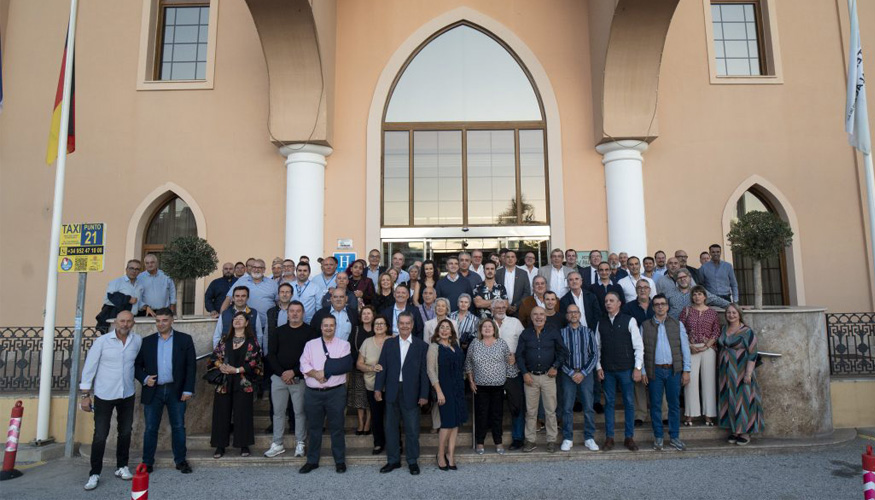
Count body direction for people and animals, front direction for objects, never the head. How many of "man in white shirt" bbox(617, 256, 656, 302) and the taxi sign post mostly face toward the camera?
2

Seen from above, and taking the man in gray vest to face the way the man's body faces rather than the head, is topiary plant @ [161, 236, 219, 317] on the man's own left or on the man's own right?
on the man's own right

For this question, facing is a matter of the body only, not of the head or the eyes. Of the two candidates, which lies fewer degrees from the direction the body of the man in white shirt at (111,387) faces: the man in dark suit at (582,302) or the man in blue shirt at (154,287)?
the man in dark suit

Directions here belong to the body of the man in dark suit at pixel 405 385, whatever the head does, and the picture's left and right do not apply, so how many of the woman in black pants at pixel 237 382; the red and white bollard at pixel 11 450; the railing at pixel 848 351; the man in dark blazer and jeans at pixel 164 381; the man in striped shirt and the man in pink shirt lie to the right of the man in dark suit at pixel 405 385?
4

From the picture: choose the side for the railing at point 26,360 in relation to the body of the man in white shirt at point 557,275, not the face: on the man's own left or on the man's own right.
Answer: on the man's own right

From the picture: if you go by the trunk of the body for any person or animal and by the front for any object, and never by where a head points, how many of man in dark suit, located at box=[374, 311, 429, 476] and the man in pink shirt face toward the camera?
2

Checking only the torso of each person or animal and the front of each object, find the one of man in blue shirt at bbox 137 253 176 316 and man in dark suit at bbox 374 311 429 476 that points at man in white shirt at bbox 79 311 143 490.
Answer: the man in blue shirt

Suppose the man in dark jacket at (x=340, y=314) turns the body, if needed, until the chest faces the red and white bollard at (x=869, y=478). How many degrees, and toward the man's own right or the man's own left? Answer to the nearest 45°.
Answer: approximately 45° to the man's own left

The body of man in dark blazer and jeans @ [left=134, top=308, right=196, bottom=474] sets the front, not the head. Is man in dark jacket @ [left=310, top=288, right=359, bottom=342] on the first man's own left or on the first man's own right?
on the first man's own left

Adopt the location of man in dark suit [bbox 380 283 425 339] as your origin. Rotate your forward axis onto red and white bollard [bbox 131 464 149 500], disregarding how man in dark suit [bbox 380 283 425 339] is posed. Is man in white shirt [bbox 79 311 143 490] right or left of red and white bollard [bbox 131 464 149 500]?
right

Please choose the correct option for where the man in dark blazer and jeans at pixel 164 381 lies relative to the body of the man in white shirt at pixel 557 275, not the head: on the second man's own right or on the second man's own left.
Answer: on the second man's own right
